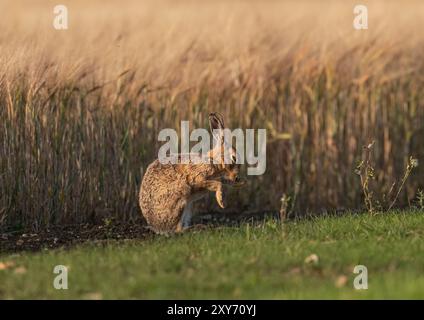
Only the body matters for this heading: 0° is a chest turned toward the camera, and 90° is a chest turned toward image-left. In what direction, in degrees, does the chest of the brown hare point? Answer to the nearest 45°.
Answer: approximately 270°
